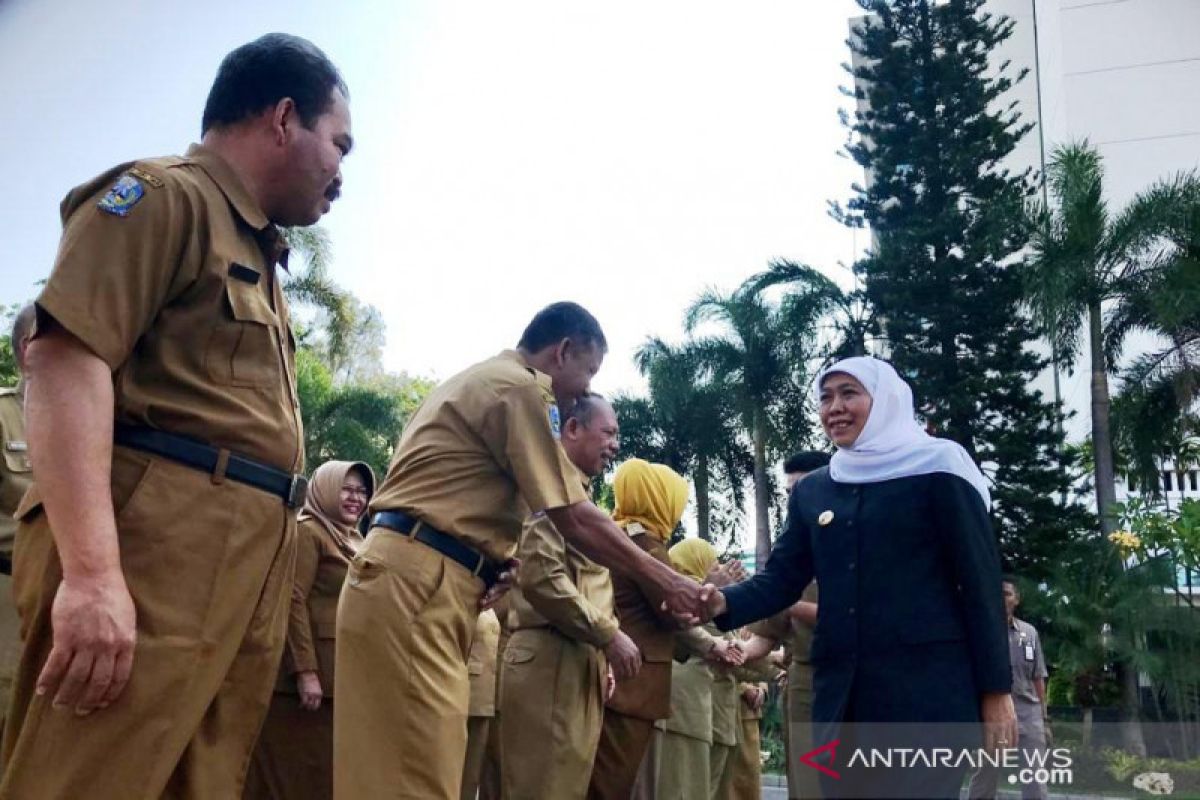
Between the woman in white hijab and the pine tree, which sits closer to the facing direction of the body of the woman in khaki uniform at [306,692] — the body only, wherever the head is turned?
the woman in white hijab

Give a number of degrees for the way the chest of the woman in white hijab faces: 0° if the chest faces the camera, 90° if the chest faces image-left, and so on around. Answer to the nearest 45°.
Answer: approximately 45°

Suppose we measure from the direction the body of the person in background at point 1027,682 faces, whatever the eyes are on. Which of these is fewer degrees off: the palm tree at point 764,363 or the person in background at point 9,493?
the person in background

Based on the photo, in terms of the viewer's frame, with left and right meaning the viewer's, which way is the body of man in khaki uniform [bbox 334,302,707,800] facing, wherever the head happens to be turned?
facing to the right of the viewer

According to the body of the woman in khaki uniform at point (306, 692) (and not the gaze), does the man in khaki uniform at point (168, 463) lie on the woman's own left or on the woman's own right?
on the woman's own right

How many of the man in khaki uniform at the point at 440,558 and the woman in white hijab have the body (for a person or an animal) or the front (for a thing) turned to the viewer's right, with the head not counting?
1

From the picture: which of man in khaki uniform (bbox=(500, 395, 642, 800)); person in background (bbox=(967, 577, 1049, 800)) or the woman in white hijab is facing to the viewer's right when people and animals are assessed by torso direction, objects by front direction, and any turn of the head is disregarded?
the man in khaki uniform

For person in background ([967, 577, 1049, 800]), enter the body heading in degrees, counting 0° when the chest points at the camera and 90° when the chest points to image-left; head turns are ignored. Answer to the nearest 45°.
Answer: approximately 45°

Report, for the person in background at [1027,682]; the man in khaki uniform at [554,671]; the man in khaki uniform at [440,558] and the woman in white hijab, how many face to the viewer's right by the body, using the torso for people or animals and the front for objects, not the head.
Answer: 2

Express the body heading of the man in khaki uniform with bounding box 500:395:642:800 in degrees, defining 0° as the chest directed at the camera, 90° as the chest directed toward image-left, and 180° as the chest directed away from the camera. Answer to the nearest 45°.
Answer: approximately 270°

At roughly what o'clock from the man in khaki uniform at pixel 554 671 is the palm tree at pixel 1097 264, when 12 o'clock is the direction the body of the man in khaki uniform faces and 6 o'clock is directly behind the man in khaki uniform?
The palm tree is roughly at 10 o'clock from the man in khaki uniform.

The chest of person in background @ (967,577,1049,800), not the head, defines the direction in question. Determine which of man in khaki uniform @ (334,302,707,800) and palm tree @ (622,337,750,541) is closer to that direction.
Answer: the man in khaki uniform

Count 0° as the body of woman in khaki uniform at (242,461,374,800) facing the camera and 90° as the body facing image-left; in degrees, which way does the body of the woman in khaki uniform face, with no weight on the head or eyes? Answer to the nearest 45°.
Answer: approximately 315°

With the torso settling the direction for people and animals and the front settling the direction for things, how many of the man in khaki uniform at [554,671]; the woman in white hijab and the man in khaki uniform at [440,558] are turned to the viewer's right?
2

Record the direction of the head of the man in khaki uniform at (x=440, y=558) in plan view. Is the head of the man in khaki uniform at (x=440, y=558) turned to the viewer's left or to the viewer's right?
to the viewer's right

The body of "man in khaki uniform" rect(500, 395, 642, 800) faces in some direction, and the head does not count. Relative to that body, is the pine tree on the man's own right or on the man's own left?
on the man's own left

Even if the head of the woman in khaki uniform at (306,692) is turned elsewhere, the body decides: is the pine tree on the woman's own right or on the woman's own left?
on the woman's own left
